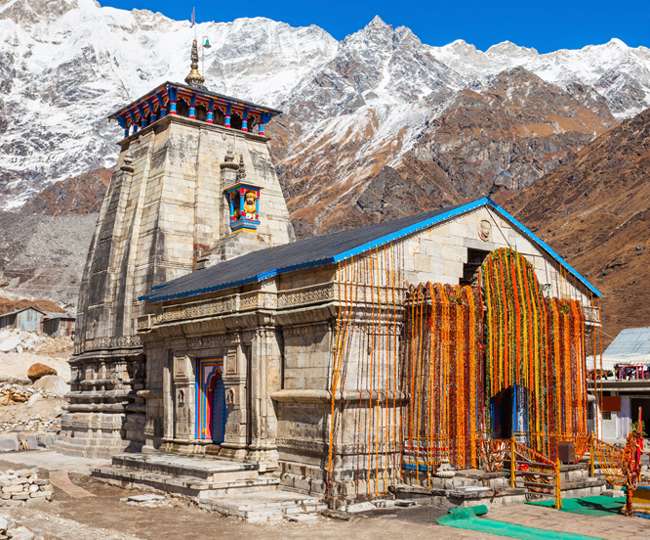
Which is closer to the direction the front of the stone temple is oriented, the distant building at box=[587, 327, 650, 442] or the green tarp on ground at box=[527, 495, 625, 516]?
the green tarp on ground

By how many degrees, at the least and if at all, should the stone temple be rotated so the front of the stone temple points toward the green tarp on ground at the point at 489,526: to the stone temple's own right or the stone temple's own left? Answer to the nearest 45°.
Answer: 0° — it already faces it

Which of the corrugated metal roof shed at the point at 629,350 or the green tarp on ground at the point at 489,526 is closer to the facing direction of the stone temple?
the green tarp on ground

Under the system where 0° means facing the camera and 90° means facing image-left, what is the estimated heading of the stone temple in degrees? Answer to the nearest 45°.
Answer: approximately 315°

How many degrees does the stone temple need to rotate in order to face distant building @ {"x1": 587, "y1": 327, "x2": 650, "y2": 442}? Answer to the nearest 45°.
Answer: approximately 90° to its left

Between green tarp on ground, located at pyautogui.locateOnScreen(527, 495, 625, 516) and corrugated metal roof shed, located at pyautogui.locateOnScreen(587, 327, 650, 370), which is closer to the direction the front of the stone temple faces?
the green tarp on ground
